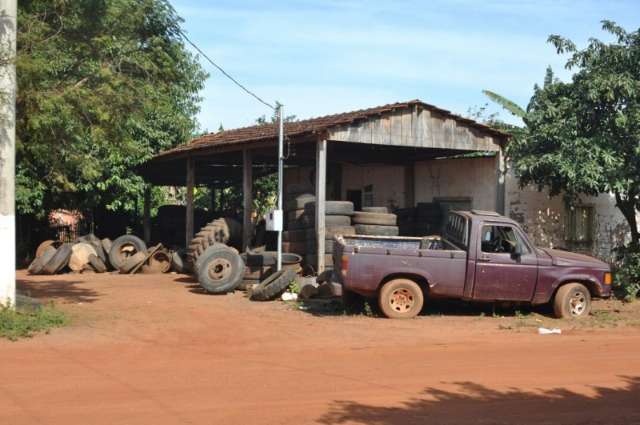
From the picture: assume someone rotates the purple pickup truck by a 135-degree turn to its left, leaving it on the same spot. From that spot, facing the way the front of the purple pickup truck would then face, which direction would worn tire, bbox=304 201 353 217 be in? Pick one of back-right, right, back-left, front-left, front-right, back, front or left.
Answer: front

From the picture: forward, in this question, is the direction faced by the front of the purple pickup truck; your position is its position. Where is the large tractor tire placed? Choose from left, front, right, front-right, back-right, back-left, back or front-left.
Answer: back-left

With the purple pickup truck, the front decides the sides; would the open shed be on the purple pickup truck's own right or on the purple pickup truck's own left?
on the purple pickup truck's own left

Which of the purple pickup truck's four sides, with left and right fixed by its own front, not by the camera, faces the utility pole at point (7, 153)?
back

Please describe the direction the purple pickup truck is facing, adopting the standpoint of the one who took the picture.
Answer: facing to the right of the viewer

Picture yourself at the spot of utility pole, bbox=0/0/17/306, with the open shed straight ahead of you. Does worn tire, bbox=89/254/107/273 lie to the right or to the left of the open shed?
left

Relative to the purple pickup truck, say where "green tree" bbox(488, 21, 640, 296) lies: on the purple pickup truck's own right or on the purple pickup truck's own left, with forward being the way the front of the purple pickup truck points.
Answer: on the purple pickup truck's own left

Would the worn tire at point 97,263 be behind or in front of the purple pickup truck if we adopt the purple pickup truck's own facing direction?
behind

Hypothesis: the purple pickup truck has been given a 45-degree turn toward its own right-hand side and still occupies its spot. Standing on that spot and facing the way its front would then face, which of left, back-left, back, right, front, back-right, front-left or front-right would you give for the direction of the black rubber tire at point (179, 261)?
back

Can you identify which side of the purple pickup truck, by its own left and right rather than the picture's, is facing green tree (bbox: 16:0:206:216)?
back

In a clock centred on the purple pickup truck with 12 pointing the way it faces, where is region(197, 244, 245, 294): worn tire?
The worn tire is roughly at 7 o'clock from the purple pickup truck.

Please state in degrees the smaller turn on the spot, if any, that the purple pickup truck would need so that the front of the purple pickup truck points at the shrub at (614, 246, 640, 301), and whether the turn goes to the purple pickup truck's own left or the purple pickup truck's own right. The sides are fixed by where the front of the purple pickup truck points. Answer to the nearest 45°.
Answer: approximately 45° to the purple pickup truck's own left
